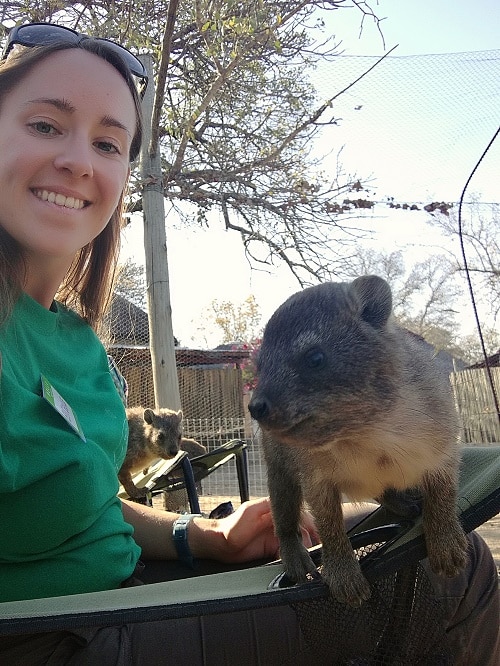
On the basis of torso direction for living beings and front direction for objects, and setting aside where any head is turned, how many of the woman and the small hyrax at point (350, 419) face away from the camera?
0

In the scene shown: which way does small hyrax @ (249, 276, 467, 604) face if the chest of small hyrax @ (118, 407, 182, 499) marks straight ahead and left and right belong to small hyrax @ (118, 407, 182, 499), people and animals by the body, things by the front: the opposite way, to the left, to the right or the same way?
to the right

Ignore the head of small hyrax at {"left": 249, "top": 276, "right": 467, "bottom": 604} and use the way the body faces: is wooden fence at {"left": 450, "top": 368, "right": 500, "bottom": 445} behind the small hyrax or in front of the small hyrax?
behind

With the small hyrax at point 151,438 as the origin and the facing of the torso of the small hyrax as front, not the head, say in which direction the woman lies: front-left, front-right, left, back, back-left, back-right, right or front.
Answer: front-right

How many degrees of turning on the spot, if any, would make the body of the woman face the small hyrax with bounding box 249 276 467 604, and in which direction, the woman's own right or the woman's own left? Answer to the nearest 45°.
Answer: approximately 45° to the woman's own left

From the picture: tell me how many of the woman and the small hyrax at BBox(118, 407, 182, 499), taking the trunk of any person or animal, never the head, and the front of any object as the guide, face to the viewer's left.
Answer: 0

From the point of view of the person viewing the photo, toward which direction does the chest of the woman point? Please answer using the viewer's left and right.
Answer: facing the viewer and to the right of the viewer

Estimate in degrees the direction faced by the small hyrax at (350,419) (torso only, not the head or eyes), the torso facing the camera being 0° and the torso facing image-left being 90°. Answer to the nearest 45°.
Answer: approximately 45°

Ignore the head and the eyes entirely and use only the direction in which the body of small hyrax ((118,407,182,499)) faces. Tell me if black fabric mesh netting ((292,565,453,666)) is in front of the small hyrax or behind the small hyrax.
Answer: in front

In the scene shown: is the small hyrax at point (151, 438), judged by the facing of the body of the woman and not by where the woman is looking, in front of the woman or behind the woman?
behind

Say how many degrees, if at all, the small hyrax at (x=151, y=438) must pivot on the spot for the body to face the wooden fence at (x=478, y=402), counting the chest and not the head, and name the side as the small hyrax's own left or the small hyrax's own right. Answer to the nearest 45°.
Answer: approximately 90° to the small hyrax's own left

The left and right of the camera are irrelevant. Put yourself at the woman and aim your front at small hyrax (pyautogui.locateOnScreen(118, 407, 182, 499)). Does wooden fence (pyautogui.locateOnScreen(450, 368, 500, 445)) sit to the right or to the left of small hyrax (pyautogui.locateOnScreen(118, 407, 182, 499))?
right
